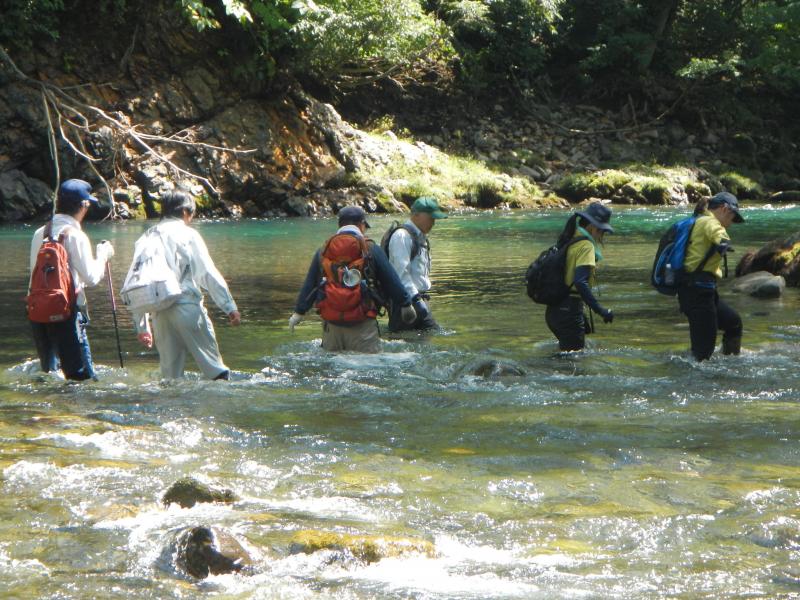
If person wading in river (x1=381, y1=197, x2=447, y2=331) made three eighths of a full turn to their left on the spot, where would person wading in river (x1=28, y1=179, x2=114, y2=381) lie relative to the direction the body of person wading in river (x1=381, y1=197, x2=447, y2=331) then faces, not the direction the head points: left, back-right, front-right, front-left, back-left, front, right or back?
left

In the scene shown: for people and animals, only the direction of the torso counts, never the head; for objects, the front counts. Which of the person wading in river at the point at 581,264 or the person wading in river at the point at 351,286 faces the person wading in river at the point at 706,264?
the person wading in river at the point at 581,264

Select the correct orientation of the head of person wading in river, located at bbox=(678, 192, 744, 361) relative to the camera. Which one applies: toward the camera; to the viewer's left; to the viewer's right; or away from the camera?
to the viewer's right

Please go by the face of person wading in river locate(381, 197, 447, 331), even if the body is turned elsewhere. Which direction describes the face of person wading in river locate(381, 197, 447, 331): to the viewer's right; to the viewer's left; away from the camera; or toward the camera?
to the viewer's right

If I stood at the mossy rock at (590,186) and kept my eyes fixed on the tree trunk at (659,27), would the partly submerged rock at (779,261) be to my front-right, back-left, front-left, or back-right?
back-right

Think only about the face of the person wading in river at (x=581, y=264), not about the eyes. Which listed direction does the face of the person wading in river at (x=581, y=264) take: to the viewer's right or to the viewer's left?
to the viewer's right

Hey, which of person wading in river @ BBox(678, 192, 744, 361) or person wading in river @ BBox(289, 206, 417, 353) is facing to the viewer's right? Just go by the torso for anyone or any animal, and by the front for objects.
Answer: person wading in river @ BBox(678, 192, 744, 361)

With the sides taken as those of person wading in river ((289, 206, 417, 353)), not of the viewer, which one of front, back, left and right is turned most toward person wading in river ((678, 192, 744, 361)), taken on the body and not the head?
right

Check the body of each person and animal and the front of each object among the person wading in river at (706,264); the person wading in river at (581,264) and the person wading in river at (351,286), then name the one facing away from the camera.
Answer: the person wading in river at (351,286)

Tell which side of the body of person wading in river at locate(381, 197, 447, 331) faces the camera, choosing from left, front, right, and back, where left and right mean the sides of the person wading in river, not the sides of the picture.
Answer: right

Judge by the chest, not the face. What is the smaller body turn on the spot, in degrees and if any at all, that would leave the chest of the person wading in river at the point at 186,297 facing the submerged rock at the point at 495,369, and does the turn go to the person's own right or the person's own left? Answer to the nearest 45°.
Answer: approximately 45° to the person's own right

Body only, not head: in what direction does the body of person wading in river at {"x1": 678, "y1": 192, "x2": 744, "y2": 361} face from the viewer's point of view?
to the viewer's right

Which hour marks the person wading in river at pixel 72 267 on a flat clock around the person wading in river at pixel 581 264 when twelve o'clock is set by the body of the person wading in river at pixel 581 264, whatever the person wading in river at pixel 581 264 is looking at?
the person wading in river at pixel 72 267 is roughly at 5 o'clock from the person wading in river at pixel 581 264.

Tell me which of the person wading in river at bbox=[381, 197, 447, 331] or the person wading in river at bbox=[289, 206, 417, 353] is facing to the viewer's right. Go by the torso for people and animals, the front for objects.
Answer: the person wading in river at bbox=[381, 197, 447, 331]

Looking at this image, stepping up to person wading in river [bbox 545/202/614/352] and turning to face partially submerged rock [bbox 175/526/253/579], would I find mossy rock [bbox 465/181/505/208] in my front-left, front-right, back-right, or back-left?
back-right

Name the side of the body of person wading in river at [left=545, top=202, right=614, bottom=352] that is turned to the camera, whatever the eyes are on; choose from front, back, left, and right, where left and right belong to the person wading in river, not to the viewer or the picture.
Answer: right

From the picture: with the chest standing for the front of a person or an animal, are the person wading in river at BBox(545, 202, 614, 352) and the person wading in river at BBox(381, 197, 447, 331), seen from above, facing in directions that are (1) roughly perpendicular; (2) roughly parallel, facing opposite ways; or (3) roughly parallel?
roughly parallel

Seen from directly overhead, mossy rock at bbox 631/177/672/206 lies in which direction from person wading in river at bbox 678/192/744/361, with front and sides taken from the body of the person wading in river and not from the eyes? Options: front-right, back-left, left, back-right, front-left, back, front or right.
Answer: left

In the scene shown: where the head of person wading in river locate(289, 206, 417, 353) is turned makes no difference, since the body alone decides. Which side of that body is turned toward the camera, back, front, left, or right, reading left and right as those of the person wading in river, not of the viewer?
back
